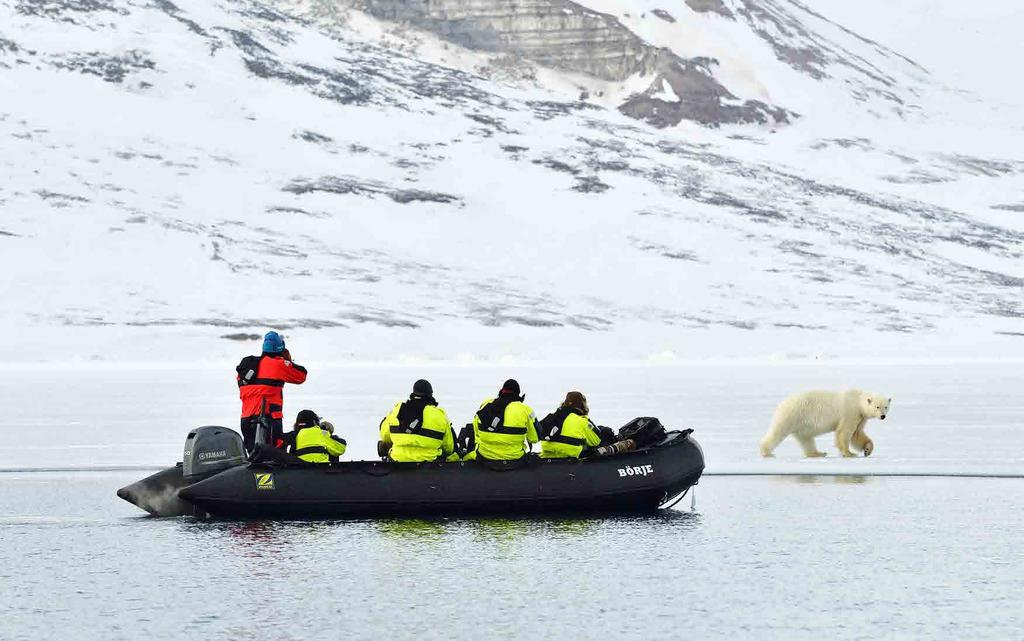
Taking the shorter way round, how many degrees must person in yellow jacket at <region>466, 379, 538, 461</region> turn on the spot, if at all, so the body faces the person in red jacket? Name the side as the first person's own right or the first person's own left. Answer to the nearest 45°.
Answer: approximately 45° to the first person's own left

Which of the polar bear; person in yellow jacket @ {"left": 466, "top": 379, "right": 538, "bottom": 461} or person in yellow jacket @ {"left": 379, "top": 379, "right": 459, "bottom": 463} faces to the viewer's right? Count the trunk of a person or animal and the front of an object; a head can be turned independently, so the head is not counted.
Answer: the polar bear

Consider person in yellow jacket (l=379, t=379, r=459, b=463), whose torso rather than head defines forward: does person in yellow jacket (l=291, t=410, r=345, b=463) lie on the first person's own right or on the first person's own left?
on the first person's own left

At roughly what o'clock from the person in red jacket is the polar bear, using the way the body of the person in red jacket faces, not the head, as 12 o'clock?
The polar bear is roughly at 1 o'clock from the person in red jacket.

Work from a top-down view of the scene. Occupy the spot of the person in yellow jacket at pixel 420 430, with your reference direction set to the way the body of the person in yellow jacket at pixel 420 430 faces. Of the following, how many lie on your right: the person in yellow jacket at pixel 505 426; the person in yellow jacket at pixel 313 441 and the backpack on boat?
2

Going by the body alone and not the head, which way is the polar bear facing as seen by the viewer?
to the viewer's right

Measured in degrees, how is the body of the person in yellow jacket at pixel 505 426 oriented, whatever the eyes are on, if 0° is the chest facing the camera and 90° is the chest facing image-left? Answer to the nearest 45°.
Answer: approximately 180°

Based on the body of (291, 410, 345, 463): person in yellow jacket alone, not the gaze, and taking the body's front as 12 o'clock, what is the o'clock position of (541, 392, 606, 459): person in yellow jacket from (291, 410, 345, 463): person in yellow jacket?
(541, 392, 606, 459): person in yellow jacket is roughly at 2 o'clock from (291, 410, 345, 463): person in yellow jacket.

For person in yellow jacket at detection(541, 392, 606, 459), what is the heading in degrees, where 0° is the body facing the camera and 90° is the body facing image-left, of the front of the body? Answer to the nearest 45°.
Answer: approximately 225°

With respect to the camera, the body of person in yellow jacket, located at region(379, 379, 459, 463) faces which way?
away from the camera

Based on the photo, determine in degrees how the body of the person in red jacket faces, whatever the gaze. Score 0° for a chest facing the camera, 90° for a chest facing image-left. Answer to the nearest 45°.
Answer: approximately 225°

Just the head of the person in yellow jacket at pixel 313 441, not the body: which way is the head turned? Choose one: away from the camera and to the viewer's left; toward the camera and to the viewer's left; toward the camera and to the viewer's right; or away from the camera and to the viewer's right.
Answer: away from the camera and to the viewer's right

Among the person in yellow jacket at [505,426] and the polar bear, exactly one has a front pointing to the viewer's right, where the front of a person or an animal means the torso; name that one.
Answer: the polar bear

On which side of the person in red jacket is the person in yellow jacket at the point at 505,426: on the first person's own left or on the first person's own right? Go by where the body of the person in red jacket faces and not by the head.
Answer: on the first person's own right

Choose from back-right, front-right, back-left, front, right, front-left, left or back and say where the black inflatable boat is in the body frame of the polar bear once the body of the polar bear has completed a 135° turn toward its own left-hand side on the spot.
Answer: left

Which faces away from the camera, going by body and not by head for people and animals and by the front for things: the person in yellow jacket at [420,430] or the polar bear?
the person in yellow jacket

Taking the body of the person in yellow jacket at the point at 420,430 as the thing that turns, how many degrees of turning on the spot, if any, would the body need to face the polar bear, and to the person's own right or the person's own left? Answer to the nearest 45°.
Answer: approximately 45° to the person's own right
